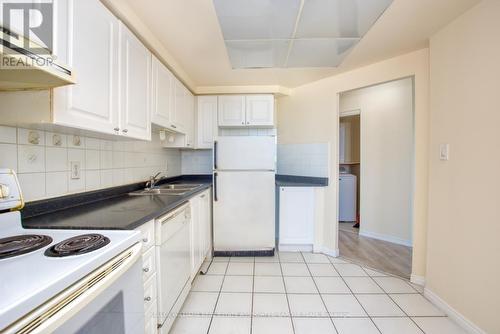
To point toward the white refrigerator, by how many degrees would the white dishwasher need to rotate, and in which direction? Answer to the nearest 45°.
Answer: approximately 45° to its left

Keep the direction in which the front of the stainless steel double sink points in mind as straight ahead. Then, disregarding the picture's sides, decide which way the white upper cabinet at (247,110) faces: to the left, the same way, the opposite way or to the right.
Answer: to the right

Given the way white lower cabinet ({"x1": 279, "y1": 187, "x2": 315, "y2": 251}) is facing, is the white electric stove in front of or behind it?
in front

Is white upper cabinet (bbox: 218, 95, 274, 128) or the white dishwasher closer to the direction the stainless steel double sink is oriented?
the white upper cabinet

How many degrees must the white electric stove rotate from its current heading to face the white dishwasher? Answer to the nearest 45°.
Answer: approximately 90° to its left

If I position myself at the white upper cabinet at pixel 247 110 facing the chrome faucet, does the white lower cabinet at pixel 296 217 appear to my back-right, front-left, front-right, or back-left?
back-left

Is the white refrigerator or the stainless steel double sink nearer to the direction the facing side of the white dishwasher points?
the white refrigerator

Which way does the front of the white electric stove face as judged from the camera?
facing the viewer and to the right of the viewer

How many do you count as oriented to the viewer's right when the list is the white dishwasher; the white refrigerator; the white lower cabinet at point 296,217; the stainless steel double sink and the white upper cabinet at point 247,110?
2

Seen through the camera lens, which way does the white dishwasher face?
facing to the right of the viewer
